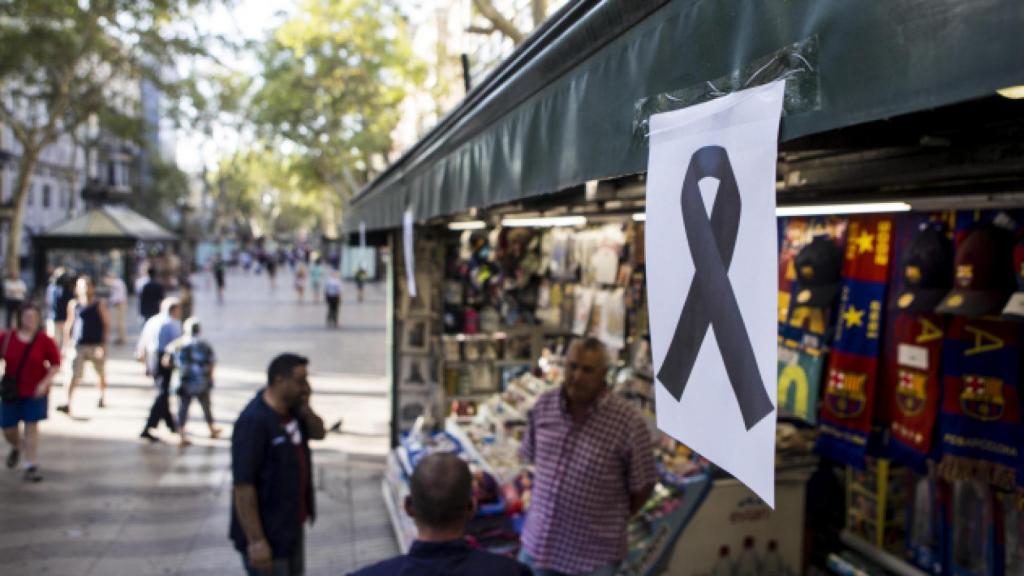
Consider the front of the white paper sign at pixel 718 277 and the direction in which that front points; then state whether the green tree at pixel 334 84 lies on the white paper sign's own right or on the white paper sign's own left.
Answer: on the white paper sign's own right

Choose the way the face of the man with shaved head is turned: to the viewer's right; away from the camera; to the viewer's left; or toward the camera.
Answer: away from the camera

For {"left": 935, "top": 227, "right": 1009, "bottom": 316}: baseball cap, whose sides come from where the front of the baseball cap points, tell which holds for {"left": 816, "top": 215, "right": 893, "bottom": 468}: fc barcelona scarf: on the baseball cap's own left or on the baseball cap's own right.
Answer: on the baseball cap's own right

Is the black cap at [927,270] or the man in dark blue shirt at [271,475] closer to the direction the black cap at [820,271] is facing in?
the man in dark blue shirt

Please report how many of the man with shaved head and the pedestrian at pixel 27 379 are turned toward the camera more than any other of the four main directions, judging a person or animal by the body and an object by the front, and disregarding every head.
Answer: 1

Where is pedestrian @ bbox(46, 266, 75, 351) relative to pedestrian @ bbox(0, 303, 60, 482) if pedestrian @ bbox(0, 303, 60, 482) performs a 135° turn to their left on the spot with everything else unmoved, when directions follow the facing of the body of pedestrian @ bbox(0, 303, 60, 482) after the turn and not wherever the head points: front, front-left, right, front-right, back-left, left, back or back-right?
front-left

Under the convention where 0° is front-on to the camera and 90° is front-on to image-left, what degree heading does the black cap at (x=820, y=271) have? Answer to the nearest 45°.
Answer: approximately 45°

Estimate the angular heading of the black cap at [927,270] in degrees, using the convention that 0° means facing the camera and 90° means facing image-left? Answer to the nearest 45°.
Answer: approximately 45°

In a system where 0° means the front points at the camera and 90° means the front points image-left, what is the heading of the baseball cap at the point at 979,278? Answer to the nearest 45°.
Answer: approximately 45°
